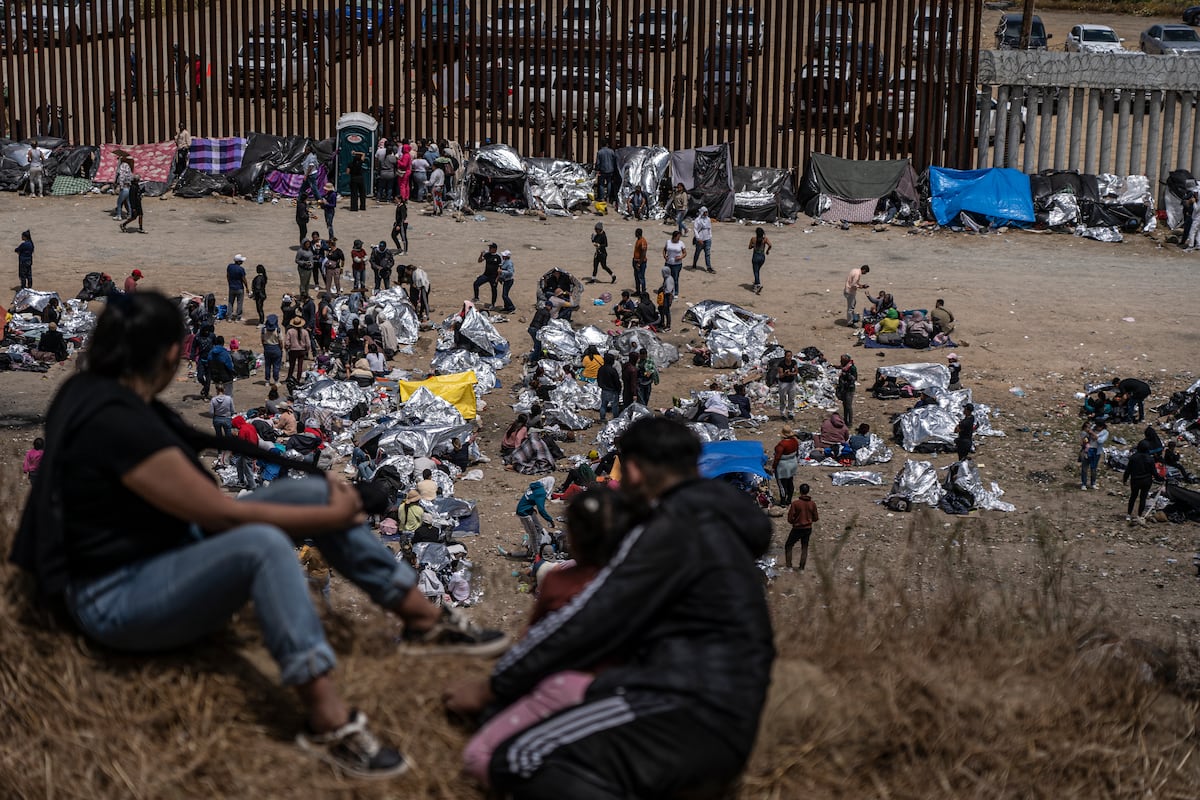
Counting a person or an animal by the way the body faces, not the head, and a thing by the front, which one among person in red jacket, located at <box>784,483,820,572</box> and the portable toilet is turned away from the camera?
the person in red jacket

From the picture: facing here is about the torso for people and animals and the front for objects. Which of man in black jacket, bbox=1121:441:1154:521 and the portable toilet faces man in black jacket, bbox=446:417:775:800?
the portable toilet

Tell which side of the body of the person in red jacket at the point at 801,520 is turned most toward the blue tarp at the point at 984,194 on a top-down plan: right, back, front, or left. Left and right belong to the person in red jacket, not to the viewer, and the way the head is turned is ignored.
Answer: front

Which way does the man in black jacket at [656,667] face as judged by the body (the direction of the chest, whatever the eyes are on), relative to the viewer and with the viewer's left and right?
facing away from the viewer and to the left of the viewer

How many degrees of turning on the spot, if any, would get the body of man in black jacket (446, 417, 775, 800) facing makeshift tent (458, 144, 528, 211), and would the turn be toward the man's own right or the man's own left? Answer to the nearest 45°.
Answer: approximately 45° to the man's own right

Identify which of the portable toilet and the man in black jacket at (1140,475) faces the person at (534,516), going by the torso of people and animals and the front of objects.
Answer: the portable toilet

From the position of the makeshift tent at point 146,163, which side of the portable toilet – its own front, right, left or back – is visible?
right

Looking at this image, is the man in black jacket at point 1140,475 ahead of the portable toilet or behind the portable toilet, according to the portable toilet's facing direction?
ahead

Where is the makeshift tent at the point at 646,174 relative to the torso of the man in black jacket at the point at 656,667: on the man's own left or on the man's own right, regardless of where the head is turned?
on the man's own right

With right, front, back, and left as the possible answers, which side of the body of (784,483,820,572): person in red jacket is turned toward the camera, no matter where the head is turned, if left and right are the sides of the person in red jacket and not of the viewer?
back

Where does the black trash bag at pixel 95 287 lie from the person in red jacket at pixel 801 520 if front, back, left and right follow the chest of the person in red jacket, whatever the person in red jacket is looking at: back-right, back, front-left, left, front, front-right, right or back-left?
front-left

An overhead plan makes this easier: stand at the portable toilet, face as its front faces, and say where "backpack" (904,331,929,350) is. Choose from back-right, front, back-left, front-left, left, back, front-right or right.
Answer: front-left

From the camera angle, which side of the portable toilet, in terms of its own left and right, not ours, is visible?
front

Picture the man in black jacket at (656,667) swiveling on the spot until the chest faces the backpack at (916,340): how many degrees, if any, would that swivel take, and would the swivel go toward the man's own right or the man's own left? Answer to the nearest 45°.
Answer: approximately 45° to the man's own right

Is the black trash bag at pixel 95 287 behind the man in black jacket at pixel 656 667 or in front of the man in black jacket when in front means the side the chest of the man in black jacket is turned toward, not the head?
in front
